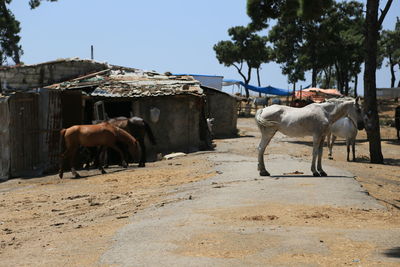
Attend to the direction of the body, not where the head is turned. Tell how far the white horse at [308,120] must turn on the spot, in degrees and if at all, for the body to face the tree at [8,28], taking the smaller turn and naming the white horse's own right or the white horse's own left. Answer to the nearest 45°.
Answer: approximately 135° to the white horse's own left

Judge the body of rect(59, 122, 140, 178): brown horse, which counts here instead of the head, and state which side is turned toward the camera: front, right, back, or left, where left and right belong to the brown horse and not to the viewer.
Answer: right

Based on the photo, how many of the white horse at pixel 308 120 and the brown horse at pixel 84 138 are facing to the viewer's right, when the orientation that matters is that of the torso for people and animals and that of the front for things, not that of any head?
2

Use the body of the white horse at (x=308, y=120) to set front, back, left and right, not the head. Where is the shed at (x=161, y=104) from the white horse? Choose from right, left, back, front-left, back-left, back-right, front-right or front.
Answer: back-left

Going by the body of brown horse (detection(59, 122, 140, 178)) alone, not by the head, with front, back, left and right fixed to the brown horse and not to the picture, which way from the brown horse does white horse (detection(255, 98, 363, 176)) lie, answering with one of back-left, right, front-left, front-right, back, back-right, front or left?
front-right

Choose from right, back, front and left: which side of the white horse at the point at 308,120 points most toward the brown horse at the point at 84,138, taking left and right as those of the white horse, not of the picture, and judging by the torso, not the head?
back

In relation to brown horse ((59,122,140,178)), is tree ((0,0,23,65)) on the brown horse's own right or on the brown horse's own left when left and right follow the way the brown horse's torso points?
on the brown horse's own left

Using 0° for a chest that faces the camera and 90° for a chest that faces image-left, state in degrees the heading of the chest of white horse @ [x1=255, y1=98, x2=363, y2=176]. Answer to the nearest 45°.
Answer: approximately 270°
